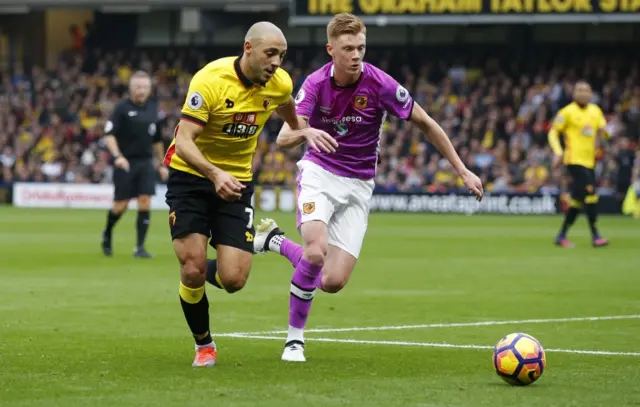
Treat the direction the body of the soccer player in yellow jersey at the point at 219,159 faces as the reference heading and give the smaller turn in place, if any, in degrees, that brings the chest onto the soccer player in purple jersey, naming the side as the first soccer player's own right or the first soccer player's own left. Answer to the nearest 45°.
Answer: approximately 90° to the first soccer player's own left

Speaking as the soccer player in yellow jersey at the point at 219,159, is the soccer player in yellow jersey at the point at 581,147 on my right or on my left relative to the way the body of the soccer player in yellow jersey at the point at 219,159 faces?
on my left

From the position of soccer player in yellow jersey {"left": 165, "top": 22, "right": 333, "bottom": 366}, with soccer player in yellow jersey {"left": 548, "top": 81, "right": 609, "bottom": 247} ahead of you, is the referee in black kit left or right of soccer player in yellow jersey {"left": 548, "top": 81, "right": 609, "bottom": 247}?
left

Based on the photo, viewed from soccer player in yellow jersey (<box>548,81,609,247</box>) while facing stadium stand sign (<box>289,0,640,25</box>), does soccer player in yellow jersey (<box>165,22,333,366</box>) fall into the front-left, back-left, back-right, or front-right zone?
back-left

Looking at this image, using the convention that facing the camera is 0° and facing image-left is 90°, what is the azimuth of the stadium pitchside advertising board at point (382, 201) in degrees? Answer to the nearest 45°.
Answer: approximately 0°

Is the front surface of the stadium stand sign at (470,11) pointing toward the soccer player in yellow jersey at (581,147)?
yes

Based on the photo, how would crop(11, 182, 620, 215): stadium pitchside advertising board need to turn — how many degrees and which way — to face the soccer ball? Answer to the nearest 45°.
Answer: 0° — it already faces it

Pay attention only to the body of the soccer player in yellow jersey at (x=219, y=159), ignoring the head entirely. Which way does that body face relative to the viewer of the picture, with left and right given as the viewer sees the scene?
facing the viewer and to the right of the viewer

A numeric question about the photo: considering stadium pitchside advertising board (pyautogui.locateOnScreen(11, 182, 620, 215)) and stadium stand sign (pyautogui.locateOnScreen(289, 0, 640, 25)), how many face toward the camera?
2

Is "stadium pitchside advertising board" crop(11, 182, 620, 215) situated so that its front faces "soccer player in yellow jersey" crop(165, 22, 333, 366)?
yes
